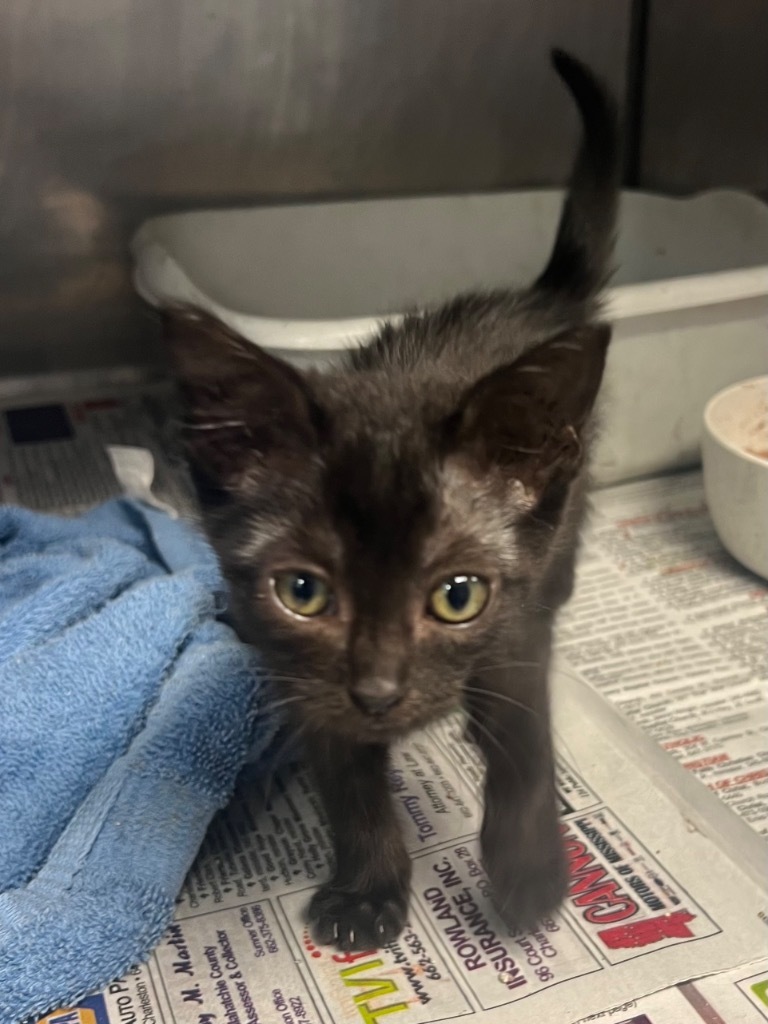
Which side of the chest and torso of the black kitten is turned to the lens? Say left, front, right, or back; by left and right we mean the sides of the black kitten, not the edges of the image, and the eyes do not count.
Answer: front

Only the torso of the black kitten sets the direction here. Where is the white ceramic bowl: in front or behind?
behind
